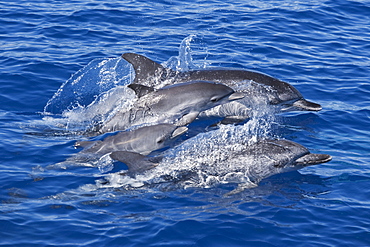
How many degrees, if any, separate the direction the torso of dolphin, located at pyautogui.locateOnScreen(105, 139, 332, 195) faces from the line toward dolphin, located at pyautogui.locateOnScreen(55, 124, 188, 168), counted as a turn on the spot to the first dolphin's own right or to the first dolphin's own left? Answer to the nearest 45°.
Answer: approximately 135° to the first dolphin's own left

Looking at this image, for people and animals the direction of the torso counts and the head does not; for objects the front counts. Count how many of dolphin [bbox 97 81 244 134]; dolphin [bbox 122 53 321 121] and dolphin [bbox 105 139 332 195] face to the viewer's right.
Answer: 3

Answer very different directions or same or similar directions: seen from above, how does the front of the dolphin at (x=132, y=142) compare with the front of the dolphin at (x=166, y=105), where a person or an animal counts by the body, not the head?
same or similar directions

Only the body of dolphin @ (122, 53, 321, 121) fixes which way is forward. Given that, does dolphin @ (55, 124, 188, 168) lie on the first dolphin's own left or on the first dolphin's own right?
on the first dolphin's own right

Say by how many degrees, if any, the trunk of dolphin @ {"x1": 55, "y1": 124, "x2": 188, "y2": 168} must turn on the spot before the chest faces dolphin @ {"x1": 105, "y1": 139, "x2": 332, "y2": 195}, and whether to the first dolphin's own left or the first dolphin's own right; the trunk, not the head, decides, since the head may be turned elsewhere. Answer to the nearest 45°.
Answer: approximately 45° to the first dolphin's own right

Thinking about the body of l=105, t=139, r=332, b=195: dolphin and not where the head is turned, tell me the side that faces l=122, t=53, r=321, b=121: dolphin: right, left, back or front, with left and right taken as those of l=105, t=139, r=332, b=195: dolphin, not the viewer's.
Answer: left

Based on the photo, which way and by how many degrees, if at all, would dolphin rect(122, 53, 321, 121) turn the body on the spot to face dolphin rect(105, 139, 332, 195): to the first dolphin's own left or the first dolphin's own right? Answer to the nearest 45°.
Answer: approximately 90° to the first dolphin's own right

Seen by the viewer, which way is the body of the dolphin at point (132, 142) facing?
to the viewer's right

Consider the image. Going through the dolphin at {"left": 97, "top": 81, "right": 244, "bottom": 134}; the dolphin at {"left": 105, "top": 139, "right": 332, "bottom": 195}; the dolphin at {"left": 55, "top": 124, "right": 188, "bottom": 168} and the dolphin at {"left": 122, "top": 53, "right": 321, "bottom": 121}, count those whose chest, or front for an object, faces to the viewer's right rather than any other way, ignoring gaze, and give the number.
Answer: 4

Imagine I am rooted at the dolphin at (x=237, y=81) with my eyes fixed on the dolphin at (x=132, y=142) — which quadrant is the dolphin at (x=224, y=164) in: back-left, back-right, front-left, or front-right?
front-left

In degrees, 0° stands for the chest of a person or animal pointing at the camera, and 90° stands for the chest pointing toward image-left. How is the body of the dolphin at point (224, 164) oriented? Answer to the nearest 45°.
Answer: approximately 270°

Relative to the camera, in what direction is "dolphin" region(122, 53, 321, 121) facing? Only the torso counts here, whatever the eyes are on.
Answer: to the viewer's right

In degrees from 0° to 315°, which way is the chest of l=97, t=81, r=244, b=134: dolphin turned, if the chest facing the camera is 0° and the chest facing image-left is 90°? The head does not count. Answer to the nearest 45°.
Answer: approximately 270°

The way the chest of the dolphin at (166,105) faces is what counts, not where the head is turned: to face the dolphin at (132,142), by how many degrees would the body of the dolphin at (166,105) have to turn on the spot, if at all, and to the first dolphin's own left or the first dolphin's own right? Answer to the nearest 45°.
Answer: approximately 135° to the first dolphin's own right

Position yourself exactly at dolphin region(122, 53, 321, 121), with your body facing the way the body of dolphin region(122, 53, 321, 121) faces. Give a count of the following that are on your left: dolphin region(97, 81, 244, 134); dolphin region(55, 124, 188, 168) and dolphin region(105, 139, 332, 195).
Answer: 0

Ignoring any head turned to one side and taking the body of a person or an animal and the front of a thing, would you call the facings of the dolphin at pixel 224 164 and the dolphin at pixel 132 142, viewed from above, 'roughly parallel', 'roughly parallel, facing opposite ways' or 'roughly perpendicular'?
roughly parallel

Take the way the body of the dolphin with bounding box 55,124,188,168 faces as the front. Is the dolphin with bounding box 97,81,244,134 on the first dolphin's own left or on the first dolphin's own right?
on the first dolphin's own left

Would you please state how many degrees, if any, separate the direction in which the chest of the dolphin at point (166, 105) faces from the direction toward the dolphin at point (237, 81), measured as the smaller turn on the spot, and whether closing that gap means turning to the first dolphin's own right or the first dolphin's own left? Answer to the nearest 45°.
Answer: approximately 45° to the first dolphin's own left
